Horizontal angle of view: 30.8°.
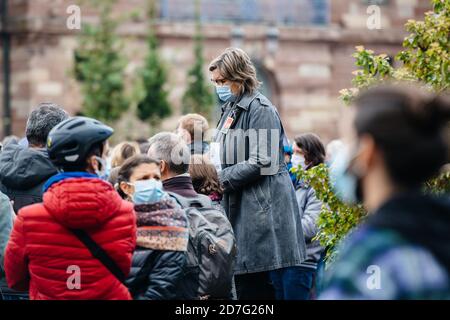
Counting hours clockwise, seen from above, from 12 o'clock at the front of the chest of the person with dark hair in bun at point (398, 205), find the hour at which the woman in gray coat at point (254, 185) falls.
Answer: The woman in gray coat is roughly at 1 o'clock from the person with dark hair in bun.

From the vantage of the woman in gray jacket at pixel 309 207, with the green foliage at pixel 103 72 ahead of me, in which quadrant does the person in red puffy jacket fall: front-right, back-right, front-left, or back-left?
back-left

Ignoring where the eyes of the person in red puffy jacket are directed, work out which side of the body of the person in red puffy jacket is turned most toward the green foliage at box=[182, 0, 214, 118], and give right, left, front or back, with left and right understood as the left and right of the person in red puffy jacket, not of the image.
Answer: front

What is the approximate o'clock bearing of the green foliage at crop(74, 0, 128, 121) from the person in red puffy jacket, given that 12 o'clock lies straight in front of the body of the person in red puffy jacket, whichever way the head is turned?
The green foliage is roughly at 12 o'clock from the person in red puffy jacket.

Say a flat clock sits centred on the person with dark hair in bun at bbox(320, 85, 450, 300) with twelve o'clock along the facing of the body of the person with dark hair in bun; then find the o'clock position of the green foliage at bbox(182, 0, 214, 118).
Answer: The green foliage is roughly at 1 o'clock from the person with dark hair in bun.

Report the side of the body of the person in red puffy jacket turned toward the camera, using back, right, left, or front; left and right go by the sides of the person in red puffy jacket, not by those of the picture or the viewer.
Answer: back

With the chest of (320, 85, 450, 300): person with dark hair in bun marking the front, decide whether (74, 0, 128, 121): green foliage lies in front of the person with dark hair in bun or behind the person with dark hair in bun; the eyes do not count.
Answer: in front

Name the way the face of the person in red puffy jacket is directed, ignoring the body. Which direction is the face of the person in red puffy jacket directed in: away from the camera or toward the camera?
away from the camera

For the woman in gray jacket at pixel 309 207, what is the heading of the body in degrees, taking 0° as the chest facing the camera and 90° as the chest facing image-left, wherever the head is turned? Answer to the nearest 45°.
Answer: approximately 90°

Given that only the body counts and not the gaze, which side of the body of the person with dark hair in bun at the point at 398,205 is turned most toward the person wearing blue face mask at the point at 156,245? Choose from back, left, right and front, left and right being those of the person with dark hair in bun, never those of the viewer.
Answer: front

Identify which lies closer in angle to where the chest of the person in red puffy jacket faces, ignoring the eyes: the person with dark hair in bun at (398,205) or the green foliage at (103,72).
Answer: the green foliage

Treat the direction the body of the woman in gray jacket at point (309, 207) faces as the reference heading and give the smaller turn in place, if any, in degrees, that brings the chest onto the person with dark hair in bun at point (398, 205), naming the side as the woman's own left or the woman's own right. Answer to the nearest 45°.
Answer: approximately 90° to the woman's own left

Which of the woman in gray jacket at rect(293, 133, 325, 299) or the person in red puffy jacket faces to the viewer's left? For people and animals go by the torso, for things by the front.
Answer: the woman in gray jacket
